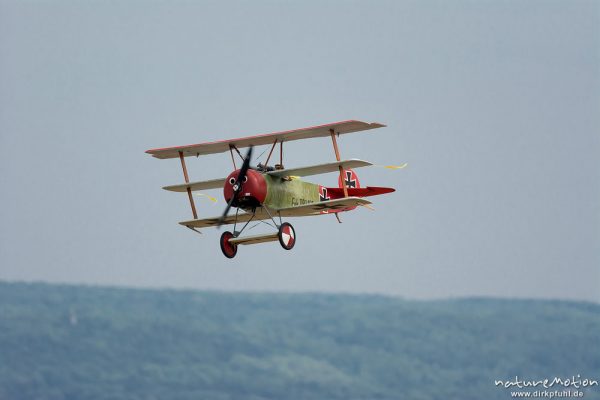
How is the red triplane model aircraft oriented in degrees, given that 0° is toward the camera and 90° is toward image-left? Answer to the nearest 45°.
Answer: approximately 45°
